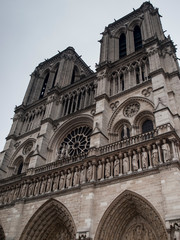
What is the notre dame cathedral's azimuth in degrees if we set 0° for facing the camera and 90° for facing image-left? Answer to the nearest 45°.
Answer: approximately 45°
